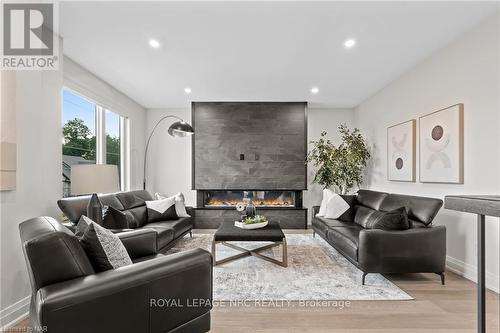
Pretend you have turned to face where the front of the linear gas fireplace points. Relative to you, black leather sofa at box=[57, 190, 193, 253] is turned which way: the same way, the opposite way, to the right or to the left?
to the left

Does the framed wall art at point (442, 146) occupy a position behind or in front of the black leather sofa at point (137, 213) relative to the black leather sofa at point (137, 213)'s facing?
in front

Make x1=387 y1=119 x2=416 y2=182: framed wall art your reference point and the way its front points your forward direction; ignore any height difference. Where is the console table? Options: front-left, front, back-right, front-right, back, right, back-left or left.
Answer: front-left

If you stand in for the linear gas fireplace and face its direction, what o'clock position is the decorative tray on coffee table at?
The decorative tray on coffee table is roughly at 12 o'clock from the linear gas fireplace.

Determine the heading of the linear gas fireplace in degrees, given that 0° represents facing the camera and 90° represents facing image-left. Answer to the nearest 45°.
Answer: approximately 0°

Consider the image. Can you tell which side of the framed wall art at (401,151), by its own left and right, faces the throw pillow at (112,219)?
front

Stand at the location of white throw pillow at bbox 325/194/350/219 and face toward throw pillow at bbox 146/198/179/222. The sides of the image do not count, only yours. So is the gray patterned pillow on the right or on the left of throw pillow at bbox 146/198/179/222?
left

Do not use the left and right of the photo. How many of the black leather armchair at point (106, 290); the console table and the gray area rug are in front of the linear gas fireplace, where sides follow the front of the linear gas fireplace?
3

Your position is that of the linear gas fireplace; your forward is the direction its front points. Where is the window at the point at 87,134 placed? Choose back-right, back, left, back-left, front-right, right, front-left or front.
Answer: front-right

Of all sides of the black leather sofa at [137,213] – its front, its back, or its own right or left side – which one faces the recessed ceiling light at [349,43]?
front

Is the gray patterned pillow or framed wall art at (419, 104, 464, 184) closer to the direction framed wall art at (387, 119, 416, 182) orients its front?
the gray patterned pillow

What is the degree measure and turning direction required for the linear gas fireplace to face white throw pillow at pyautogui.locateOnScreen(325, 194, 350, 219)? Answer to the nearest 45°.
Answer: approximately 45° to its left

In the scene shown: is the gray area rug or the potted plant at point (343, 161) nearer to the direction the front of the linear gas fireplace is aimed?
the gray area rug

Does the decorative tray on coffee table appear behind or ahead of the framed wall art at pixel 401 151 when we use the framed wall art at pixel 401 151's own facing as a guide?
ahead

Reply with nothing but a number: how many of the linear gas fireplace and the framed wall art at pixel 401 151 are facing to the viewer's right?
0

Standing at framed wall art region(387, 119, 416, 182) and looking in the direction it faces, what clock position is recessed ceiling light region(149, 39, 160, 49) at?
The recessed ceiling light is roughly at 12 o'clock from the framed wall art.

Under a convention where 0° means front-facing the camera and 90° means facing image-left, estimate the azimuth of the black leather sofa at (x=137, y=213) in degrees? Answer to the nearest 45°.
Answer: approximately 315°
